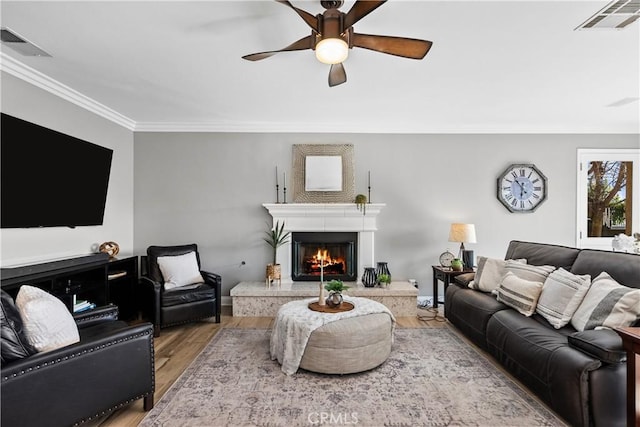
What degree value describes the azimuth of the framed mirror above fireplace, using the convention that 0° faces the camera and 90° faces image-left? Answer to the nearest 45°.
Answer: approximately 0°

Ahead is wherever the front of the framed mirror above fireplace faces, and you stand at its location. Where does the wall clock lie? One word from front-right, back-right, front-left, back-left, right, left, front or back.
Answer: left

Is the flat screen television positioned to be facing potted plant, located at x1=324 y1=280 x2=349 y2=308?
yes

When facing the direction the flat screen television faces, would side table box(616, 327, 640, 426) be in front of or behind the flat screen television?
in front

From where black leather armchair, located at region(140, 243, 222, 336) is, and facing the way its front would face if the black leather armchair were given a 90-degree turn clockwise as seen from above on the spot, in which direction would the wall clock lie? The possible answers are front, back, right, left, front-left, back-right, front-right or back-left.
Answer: back-left

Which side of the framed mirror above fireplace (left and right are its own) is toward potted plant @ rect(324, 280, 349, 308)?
front

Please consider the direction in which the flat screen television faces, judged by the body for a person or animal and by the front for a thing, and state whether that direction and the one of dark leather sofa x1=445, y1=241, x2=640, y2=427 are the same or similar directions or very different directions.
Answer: very different directions

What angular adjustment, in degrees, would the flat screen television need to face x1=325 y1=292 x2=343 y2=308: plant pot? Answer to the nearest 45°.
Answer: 0° — it already faces it

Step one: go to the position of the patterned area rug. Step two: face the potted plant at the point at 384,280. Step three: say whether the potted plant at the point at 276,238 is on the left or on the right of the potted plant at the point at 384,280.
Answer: left

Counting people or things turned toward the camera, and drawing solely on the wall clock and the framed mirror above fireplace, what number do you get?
2

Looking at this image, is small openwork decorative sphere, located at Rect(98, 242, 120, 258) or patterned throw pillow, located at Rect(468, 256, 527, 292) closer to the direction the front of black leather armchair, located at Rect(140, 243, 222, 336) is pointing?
the patterned throw pillow

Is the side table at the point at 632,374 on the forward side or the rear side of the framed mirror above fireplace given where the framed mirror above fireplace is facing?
on the forward side

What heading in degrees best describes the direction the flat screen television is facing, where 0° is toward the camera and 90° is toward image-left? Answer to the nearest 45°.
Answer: approximately 315°
